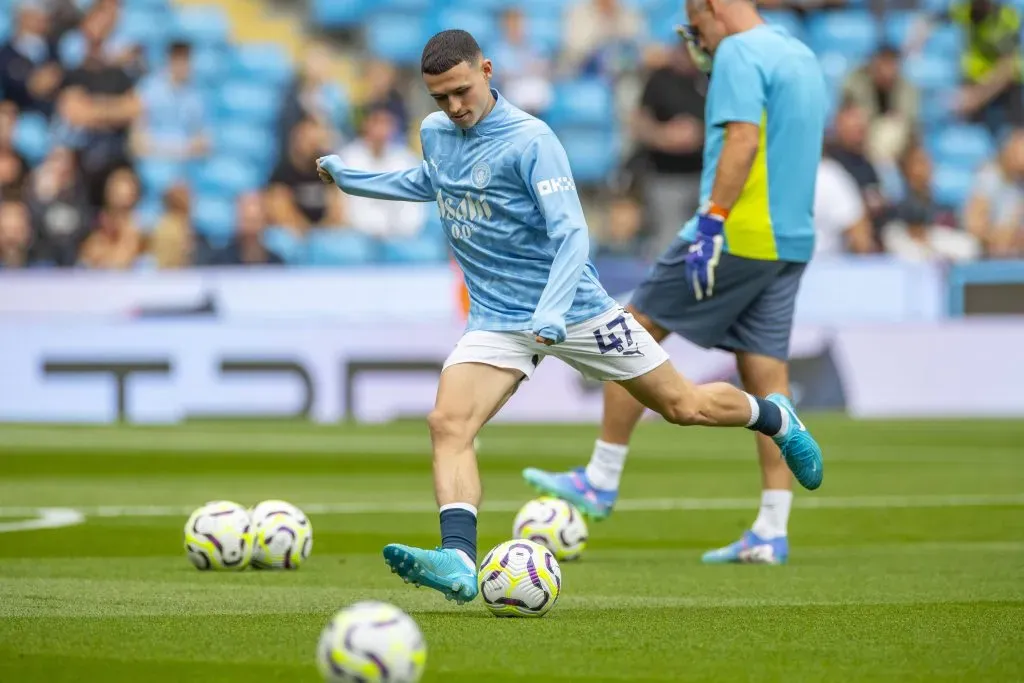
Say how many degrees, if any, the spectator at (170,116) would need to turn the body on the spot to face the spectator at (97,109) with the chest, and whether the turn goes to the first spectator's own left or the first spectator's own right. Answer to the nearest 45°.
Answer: approximately 45° to the first spectator's own right

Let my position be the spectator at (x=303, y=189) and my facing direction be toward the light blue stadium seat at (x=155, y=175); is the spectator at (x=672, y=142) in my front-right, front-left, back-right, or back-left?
back-right

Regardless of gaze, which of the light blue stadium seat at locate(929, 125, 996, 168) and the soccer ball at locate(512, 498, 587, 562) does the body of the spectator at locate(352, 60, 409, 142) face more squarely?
the soccer ball

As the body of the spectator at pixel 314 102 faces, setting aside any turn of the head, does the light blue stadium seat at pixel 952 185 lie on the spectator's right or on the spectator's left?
on the spectator's left

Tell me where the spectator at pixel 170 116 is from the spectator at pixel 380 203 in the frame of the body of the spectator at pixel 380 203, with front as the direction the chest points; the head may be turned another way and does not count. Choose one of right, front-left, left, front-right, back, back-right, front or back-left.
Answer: back-right

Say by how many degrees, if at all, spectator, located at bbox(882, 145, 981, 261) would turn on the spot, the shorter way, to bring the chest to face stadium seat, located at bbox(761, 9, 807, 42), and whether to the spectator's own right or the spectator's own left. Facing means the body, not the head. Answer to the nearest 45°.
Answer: approximately 135° to the spectator's own right

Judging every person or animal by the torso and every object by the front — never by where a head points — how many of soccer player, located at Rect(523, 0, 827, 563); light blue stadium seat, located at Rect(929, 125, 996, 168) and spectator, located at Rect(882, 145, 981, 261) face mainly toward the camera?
2

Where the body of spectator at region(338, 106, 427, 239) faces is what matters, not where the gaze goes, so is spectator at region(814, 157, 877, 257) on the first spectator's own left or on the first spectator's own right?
on the first spectator's own left

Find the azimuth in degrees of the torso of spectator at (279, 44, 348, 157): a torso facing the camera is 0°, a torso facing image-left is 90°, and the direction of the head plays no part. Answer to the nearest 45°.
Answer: approximately 0°
